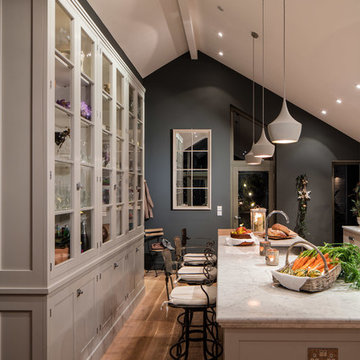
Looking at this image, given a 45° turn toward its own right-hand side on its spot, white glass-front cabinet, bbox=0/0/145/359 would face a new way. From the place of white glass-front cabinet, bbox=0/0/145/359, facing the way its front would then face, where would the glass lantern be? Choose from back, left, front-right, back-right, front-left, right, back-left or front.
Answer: left

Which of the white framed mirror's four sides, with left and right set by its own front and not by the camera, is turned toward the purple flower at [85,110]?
front

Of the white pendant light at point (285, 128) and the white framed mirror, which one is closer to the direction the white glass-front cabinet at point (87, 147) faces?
the white pendant light

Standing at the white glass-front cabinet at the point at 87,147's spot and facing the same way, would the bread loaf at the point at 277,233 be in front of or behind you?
in front

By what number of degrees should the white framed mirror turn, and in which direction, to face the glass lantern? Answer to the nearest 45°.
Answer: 0° — it already faces it

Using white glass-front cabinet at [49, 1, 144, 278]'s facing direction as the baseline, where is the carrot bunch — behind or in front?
in front

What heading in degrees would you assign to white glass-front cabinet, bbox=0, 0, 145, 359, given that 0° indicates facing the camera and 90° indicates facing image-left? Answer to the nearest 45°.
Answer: approximately 270°

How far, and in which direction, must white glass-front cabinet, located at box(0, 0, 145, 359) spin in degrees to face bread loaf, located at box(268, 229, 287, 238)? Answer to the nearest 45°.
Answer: approximately 45° to its left
